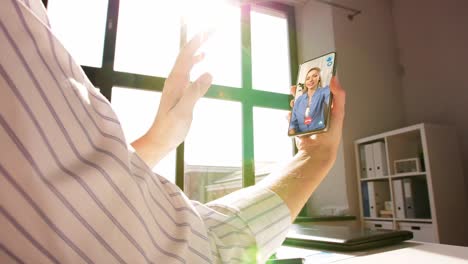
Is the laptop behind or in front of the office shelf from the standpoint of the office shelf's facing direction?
in front

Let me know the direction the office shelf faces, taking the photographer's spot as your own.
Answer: facing the viewer and to the left of the viewer
